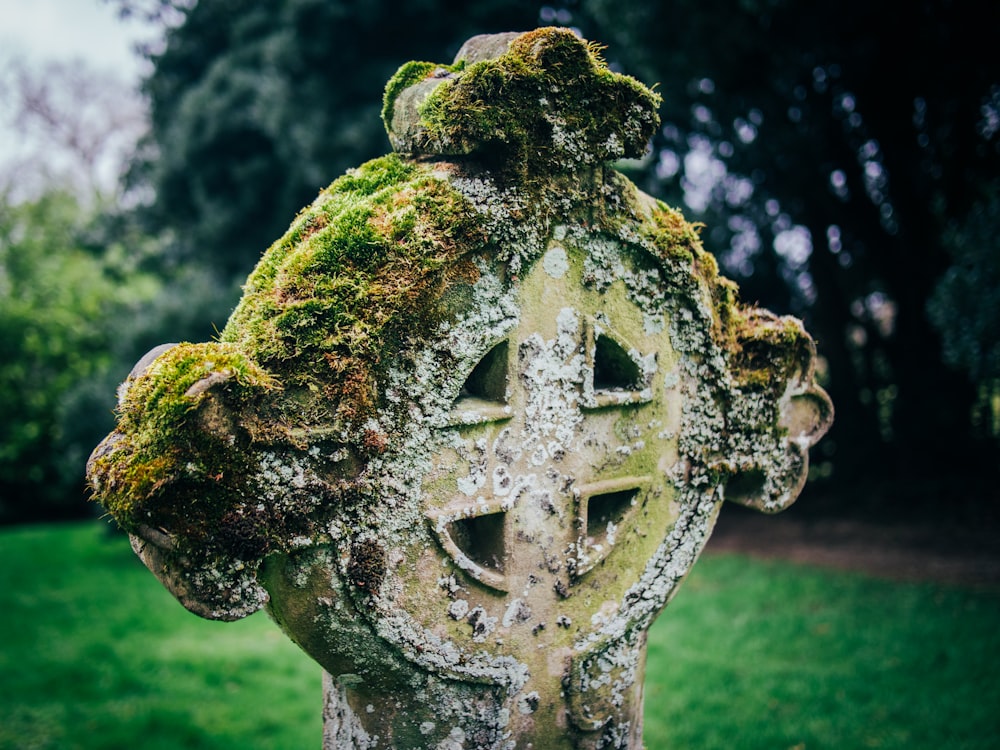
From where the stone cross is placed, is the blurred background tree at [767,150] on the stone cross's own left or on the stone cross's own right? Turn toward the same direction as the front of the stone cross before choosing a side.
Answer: on the stone cross's own left

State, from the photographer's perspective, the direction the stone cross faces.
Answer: facing the viewer and to the right of the viewer
